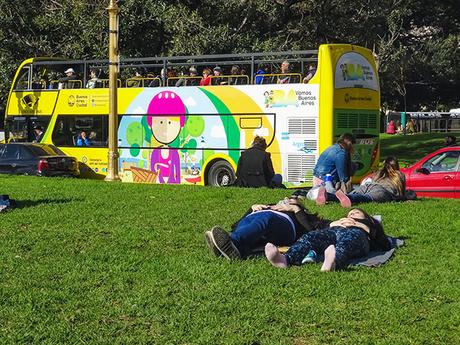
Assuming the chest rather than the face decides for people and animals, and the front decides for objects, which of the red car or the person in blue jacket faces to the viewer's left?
the red car

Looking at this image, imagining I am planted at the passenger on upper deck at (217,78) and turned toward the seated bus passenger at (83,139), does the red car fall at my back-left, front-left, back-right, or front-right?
back-left

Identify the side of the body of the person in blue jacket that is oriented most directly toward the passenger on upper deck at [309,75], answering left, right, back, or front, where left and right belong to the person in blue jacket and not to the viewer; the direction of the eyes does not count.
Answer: left

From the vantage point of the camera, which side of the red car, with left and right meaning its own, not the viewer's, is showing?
left

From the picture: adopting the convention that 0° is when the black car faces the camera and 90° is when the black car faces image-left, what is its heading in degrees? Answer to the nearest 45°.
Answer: approximately 135°
